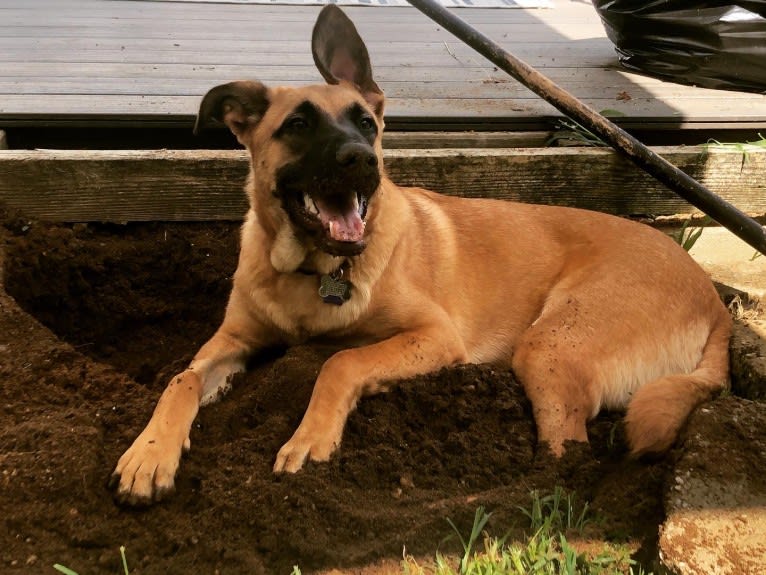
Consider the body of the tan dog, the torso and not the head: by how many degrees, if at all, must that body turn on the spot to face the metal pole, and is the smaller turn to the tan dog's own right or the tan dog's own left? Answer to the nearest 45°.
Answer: approximately 180°

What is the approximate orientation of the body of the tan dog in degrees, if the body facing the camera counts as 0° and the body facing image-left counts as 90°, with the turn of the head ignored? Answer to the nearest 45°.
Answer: approximately 45°

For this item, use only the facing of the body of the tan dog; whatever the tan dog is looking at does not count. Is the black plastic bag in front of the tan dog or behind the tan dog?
behind
